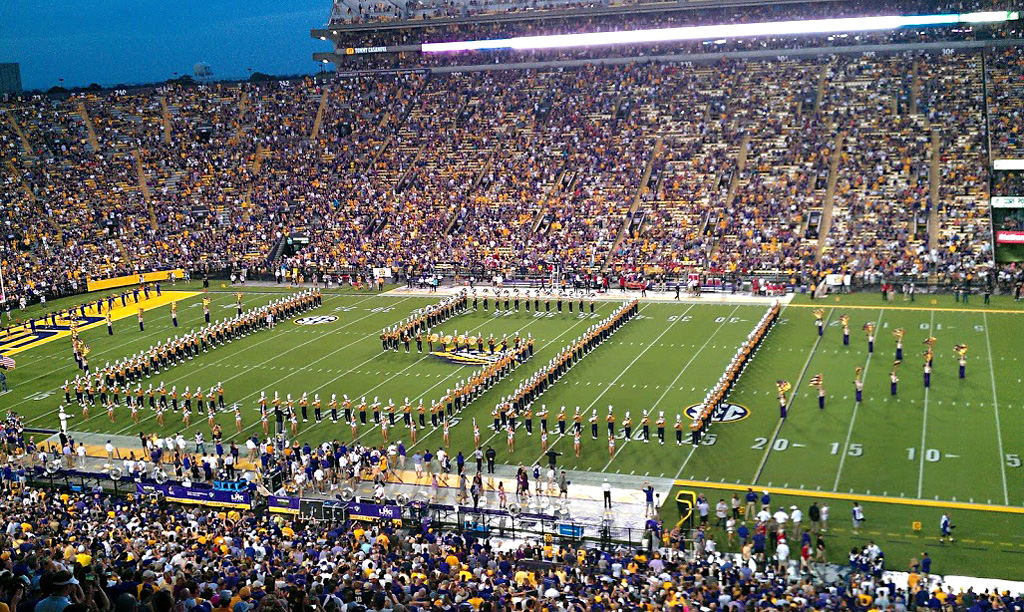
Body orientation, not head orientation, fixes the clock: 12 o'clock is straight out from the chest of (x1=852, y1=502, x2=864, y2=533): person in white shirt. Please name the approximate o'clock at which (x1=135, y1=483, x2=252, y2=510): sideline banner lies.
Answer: The sideline banner is roughly at 9 o'clock from the person in white shirt.

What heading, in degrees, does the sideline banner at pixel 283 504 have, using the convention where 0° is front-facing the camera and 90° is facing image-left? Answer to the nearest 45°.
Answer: approximately 0°

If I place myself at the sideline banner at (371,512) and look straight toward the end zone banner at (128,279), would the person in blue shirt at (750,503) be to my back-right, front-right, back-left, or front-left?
back-right

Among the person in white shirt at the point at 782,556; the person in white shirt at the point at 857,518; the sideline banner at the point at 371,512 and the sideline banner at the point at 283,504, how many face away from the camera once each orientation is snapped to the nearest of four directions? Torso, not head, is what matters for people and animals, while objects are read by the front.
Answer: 2

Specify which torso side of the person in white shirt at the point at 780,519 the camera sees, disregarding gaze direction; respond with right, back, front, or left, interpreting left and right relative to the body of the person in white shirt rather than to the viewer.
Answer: back

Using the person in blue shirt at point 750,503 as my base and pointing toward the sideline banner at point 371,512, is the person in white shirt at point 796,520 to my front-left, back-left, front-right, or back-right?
back-left

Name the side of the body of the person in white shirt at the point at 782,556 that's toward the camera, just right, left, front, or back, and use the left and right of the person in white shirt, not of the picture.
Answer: back

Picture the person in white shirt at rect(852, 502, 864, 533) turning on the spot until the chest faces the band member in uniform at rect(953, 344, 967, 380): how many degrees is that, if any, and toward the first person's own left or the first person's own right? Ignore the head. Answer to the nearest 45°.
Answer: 0° — they already face them

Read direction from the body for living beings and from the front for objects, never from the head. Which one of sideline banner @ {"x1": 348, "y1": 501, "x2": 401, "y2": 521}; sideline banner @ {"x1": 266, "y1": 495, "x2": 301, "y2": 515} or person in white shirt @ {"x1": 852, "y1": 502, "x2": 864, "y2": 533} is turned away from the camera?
the person in white shirt

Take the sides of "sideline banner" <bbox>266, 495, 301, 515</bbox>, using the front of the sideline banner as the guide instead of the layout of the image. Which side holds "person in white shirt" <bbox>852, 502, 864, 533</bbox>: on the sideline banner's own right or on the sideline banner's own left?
on the sideline banner's own left

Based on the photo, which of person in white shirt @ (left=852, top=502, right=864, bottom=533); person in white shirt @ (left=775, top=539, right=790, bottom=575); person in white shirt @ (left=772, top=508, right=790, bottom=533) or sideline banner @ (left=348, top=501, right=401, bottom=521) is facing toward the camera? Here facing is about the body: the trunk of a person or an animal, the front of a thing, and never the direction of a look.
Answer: the sideline banner

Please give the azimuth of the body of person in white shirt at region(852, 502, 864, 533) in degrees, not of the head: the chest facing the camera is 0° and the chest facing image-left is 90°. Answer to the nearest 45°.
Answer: approximately 180°
